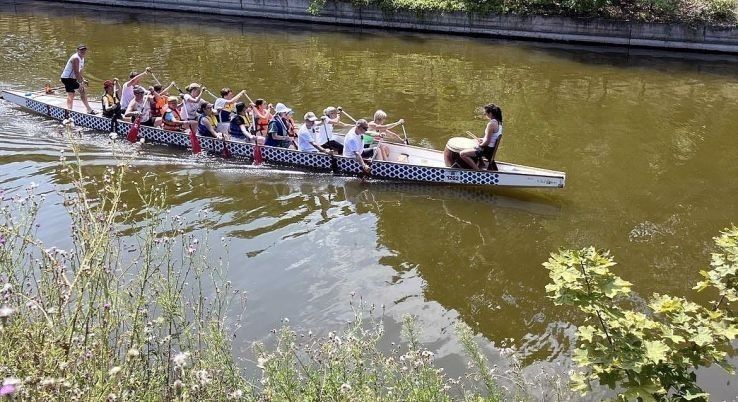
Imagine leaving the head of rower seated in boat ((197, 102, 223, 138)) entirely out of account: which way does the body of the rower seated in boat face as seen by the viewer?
to the viewer's right

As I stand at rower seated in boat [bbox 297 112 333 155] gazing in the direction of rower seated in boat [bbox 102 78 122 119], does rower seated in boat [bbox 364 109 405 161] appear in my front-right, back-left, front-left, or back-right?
back-right

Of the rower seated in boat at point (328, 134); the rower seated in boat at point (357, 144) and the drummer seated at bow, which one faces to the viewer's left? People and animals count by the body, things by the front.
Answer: the drummer seated at bow

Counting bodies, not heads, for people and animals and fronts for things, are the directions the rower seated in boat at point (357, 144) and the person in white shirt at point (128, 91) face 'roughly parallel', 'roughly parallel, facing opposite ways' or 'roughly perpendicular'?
roughly parallel

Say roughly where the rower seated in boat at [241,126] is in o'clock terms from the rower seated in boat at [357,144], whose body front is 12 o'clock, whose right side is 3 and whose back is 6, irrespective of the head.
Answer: the rower seated in boat at [241,126] is roughly at 7 o'clock from the rower seated in boat at [357,144].

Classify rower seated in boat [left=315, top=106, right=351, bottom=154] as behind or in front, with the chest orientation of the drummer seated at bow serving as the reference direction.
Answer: in front

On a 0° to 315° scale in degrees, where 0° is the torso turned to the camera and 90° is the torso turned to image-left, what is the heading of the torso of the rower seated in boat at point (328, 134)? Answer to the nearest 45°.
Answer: approximately 270°

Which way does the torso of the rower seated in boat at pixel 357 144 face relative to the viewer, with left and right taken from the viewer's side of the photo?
facing to the right of the viewer

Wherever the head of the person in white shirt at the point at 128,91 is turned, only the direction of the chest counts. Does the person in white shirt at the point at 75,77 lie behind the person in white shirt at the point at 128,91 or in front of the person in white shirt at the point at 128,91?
behind

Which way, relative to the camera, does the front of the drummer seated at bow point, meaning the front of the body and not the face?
to the viewer's left

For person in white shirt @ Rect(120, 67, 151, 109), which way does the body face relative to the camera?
to the viewer's right

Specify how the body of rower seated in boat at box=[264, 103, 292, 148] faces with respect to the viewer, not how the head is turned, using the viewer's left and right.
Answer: facing to the right of the viewer

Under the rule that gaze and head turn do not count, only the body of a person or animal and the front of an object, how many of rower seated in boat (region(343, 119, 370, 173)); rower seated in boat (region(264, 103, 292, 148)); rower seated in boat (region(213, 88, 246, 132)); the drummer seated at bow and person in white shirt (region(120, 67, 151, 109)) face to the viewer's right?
4

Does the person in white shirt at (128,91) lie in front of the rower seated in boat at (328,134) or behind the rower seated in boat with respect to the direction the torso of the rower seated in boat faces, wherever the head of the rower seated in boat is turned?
behind

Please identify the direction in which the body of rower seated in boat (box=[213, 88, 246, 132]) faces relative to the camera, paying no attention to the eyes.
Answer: to the viewer's right
